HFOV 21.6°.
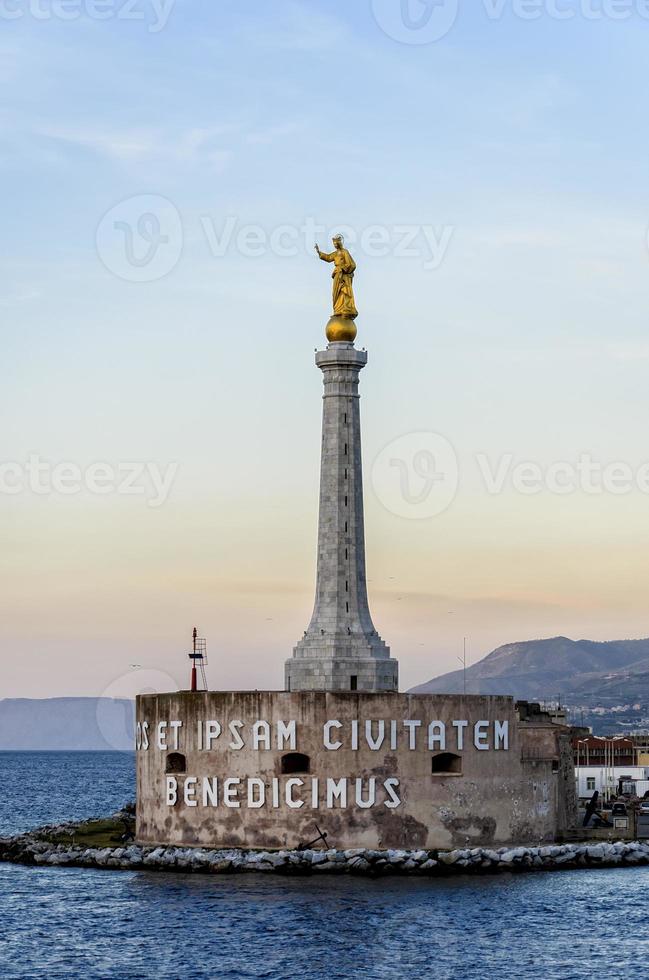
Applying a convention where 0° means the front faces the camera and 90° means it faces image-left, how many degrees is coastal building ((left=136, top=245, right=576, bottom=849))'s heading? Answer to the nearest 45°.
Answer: approximately 45°
